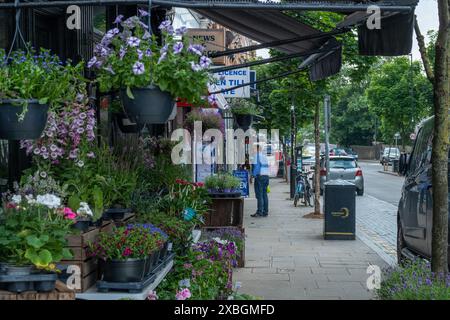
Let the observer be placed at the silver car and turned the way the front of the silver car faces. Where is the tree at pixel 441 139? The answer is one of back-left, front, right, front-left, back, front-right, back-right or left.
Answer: back

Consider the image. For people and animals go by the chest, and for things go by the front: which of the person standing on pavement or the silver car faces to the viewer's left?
the person standing on pavement

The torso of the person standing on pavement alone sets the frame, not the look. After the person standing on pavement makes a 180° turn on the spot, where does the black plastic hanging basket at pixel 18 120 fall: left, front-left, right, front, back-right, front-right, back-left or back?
right

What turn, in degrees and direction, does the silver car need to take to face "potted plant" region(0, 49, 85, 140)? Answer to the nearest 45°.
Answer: approximately 180°

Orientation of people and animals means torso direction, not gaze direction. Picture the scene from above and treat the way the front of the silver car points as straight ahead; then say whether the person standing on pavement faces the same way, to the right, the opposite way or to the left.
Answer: to the left

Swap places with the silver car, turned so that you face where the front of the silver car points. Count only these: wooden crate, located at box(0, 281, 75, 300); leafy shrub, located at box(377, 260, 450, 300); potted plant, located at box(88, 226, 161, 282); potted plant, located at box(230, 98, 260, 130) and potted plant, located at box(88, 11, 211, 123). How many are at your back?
5

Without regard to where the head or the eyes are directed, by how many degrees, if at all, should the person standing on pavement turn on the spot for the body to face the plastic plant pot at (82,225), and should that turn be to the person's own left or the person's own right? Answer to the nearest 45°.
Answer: approximately 90° to the person's own left

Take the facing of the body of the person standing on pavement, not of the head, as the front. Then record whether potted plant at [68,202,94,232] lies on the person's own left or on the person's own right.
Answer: on the person's own left

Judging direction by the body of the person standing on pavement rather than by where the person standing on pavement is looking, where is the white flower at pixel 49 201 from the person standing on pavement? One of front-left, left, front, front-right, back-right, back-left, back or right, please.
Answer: left

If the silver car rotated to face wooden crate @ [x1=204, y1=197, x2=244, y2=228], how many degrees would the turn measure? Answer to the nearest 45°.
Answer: approximately 180°

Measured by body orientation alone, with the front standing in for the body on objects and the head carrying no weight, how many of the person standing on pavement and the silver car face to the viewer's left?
1

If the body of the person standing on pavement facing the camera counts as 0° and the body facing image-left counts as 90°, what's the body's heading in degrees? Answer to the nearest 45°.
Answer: approximately 90°

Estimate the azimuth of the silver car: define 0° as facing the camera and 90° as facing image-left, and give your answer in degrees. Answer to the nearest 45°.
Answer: approximately 180°

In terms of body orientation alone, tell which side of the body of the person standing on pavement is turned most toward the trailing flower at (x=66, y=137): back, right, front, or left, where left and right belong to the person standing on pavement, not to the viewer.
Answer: left

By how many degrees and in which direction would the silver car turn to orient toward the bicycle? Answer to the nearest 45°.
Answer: approximately 180°

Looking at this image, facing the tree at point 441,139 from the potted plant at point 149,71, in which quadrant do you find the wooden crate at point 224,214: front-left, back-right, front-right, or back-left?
front-left

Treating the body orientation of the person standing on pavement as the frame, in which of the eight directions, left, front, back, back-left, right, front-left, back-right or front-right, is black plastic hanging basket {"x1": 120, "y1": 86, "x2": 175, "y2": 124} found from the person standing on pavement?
left

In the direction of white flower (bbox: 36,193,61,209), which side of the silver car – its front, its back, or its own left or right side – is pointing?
back
